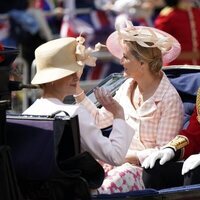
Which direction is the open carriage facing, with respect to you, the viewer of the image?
facing to the left of the viewer

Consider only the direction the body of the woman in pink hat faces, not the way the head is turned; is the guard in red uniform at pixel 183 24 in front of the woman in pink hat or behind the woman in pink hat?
behind

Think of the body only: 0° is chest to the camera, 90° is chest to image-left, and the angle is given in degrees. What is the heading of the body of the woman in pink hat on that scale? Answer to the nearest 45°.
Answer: approximately 45°
